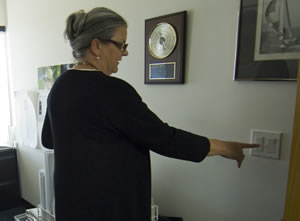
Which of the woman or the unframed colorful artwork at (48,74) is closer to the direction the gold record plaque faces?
the woman

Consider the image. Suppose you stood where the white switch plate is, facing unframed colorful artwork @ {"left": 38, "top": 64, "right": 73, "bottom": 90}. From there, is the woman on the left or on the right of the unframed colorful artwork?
left

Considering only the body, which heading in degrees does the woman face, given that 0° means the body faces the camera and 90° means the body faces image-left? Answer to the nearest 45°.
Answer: approximately 225°

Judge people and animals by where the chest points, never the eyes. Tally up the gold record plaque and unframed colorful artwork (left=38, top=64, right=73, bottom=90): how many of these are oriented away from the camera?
0

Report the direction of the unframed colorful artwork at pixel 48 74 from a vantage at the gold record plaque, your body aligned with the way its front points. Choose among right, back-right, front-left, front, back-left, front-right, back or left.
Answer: right

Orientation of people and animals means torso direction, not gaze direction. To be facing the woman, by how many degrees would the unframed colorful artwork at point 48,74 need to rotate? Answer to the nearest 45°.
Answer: approximately 45° to its left

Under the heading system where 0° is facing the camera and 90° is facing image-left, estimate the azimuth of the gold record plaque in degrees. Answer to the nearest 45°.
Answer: approximately 45°

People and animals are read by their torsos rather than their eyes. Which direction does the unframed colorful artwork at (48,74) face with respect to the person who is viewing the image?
facing the viewer and to the left of the viewer

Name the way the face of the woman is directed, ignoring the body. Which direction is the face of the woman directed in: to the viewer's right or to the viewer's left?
to the viewer's right

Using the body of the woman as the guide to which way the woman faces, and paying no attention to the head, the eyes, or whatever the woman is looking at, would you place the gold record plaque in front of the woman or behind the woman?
in front

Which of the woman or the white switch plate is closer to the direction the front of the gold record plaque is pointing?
the woman
